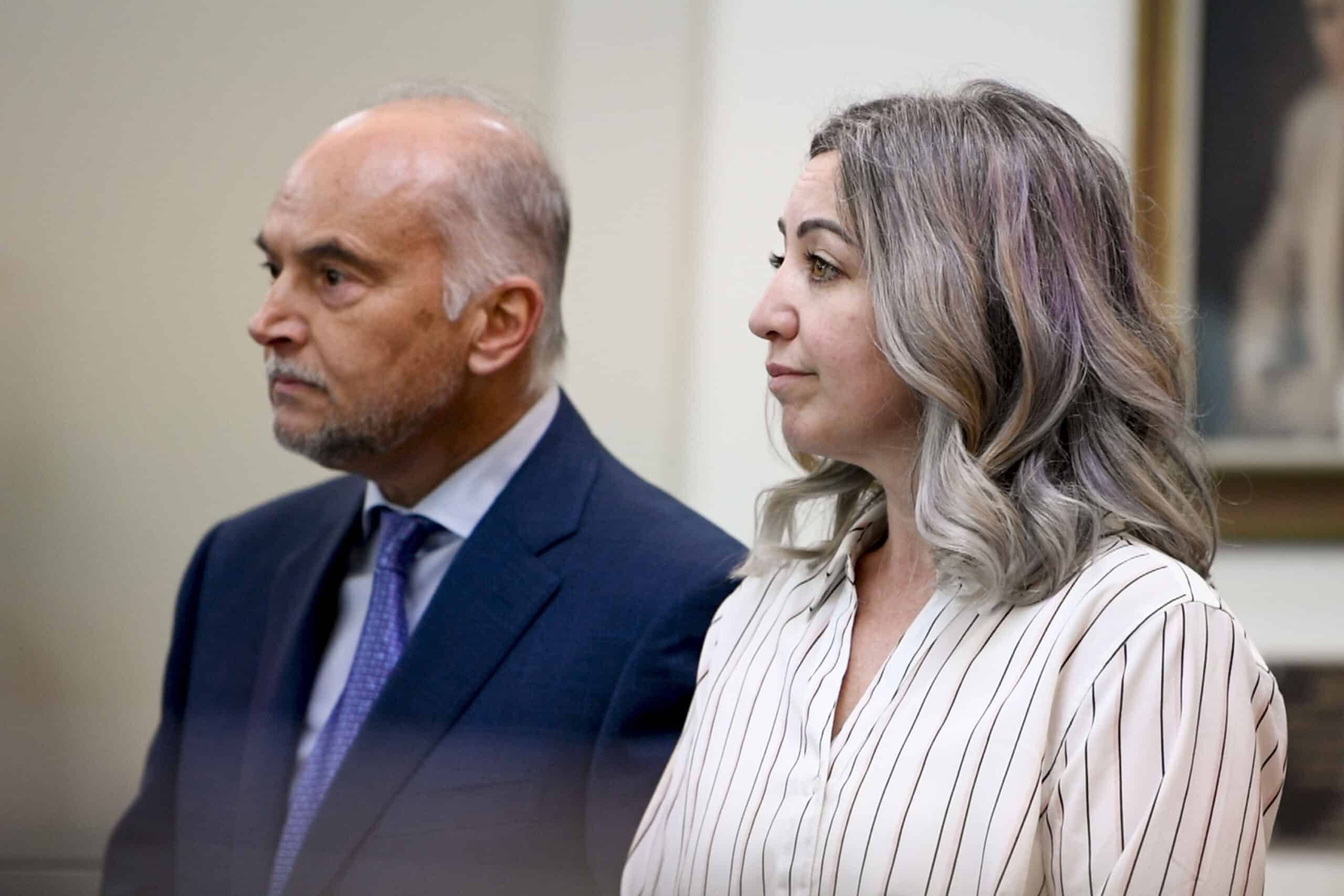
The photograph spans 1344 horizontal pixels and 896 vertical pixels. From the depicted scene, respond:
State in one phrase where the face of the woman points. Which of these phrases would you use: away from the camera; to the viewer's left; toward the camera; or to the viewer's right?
to the viewer's left

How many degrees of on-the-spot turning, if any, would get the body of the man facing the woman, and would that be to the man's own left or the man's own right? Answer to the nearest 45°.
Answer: approximately 90° to the man's own left

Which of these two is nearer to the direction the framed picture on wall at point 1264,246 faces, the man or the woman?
the woman

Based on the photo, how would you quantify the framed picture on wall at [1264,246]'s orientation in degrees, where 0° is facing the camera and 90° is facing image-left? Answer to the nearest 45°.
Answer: approximately 0°

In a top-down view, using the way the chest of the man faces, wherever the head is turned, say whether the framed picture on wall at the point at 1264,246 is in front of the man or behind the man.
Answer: behind

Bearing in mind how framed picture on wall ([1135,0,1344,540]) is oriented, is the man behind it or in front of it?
in front

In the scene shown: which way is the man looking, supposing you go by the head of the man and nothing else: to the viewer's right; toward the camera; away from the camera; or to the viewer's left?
to the viewer's left

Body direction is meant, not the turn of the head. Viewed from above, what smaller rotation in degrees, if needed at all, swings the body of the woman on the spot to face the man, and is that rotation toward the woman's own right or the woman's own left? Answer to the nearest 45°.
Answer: approximately 90° to the woman's own right

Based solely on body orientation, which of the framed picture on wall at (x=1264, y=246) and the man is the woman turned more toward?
the man

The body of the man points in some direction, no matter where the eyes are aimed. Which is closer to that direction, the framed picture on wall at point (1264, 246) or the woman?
the woman
